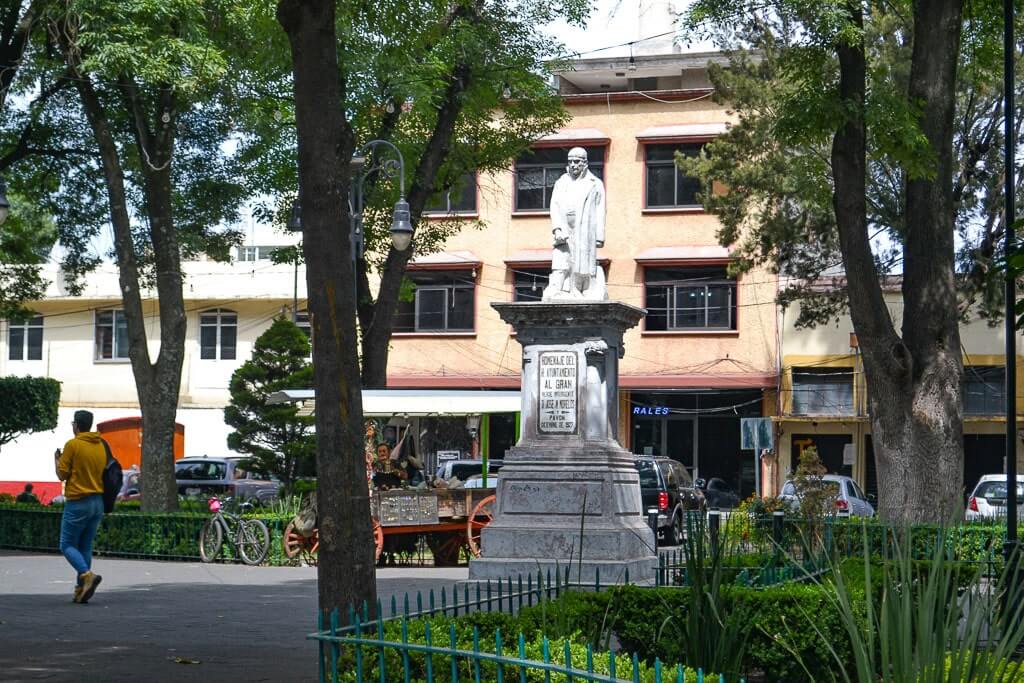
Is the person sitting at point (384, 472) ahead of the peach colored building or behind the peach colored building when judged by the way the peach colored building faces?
ahead

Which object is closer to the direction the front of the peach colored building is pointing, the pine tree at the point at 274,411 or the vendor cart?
the vendor cart

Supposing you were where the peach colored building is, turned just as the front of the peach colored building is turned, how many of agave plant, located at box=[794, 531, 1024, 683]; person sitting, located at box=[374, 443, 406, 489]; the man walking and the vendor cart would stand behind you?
0

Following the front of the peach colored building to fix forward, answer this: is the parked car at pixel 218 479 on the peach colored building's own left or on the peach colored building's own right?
on the peach colored building's own right

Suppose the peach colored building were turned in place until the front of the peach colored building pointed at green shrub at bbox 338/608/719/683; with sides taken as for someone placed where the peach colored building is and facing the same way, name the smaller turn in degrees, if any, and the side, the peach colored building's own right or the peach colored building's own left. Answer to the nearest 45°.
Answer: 0° — it already faces it

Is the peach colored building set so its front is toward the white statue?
yes

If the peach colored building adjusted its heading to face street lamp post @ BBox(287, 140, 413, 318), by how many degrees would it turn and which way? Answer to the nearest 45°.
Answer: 0° — it already faces it

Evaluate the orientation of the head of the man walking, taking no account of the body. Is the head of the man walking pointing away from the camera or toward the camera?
away from the camera

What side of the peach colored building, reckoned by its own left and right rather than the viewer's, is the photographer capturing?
front

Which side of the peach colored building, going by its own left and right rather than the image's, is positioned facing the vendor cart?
front

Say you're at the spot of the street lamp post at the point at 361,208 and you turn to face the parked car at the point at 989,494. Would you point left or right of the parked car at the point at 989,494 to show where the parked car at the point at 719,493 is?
left

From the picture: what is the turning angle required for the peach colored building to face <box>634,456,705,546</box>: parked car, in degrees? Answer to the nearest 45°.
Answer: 0° — it already faces it

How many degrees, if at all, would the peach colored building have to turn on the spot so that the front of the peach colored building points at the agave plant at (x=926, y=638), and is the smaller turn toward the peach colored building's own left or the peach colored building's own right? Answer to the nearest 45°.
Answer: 0° — it already faces it

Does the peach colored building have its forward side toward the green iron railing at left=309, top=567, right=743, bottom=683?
yes

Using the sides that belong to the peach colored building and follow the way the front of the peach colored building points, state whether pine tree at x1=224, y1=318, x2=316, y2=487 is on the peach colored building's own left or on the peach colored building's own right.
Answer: on the peach colored building's own right

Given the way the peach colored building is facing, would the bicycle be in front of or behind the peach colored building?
in front
